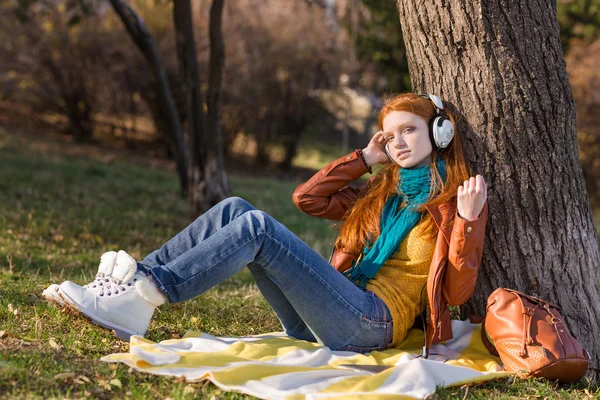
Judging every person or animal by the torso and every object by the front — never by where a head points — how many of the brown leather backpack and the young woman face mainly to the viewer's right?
0

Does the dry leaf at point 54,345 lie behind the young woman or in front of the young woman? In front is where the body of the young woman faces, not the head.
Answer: in front

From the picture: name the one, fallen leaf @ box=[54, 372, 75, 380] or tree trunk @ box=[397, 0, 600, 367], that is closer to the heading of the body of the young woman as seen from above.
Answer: the fallen leaf

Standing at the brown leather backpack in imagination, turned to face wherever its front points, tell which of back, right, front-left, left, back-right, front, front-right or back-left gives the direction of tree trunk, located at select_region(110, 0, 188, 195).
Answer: right

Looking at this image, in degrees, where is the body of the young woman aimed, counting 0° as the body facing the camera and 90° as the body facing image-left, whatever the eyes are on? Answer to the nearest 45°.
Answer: approximately 45°

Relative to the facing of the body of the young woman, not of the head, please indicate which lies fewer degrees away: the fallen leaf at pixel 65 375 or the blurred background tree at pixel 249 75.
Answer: the fallen leaf

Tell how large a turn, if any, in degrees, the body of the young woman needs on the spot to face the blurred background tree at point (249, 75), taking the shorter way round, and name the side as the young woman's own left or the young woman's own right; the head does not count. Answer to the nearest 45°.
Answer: approximately 135° to the young woman's own right

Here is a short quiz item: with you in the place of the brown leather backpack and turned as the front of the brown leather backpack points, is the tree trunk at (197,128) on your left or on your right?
on your right

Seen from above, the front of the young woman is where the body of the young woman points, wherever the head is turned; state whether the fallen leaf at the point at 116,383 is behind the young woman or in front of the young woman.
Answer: in front

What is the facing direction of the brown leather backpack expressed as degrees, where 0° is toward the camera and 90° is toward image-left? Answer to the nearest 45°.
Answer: approximately 45°

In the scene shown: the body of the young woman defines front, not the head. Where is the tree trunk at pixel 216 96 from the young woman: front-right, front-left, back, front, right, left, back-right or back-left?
back-right
